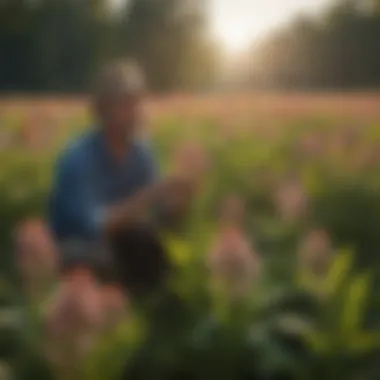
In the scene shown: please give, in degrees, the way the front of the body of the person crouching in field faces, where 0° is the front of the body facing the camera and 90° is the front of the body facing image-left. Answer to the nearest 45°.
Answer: approximately 315°
